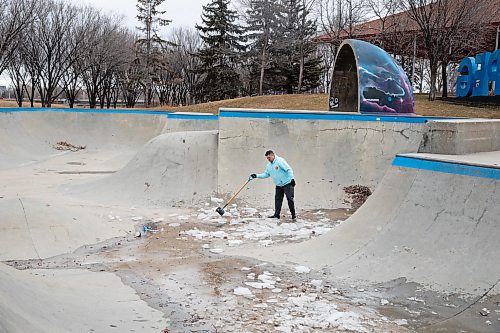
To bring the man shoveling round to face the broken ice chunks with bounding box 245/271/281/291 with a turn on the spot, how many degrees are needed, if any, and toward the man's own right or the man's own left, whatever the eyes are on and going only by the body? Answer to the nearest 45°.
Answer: approximately 45° to the man's own left

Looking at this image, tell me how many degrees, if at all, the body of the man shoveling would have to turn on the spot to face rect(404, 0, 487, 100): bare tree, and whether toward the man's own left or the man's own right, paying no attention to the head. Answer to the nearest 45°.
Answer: approximately 180°

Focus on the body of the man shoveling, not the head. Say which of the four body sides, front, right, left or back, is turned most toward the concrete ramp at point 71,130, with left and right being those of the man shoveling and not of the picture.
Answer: right

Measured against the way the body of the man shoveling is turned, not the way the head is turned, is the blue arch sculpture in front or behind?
behind

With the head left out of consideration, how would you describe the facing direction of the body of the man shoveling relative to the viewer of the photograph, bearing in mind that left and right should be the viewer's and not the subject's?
facing the viewer and to the left of the viewer

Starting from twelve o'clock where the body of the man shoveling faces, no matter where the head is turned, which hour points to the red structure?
The red structure is roughly at 5 o'clock from the man shoveling.

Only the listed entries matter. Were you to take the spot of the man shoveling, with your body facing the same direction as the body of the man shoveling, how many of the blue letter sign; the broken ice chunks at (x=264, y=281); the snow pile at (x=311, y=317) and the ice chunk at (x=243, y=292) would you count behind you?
1

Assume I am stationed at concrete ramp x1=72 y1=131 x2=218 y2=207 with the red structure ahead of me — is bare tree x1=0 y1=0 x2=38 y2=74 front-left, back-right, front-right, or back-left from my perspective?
front-left

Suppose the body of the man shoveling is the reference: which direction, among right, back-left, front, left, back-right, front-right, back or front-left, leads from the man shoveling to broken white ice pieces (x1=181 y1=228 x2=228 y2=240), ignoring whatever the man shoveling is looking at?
front

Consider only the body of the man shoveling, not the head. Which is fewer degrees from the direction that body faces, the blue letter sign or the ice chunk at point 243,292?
the ice chunk

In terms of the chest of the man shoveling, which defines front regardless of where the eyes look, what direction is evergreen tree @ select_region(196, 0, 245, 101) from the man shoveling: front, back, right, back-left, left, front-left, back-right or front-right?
back-right

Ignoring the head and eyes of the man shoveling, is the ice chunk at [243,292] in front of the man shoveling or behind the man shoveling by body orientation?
in front

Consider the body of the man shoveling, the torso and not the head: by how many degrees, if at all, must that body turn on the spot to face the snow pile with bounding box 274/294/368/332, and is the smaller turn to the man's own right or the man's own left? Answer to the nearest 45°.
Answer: approximately 45° to the man's own left

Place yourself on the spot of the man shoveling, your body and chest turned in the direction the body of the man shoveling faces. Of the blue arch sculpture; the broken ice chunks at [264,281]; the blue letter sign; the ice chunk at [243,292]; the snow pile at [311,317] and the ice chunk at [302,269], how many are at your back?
2

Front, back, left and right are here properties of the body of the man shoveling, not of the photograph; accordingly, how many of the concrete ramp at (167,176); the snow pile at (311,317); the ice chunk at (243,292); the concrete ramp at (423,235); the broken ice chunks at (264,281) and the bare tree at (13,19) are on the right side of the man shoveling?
2

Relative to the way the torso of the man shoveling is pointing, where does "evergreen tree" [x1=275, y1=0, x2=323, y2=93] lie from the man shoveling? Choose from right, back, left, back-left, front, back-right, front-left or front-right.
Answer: back-right
